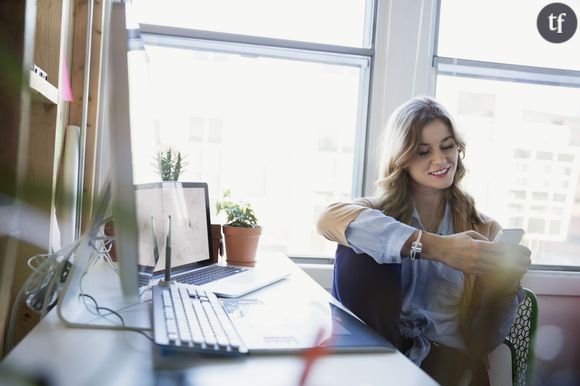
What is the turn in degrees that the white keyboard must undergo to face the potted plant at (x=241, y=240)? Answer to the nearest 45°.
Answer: approximately 90° to its left

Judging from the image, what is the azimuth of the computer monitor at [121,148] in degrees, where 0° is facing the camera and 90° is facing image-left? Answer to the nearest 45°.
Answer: approximately 270°

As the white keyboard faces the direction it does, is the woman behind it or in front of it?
in front

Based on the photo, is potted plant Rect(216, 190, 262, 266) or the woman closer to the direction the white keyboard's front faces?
the woman

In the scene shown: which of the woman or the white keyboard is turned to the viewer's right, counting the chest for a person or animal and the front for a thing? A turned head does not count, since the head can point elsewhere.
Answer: the white keyboard

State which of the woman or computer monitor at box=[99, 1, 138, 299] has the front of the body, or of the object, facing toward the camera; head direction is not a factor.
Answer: the woman

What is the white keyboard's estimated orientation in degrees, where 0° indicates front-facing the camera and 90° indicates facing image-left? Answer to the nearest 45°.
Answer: approximately 270°

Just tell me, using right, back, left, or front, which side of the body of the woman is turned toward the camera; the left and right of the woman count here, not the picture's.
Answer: front

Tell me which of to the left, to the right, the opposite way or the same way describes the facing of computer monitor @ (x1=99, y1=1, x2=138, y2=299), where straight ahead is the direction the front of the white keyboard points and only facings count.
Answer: the same way
